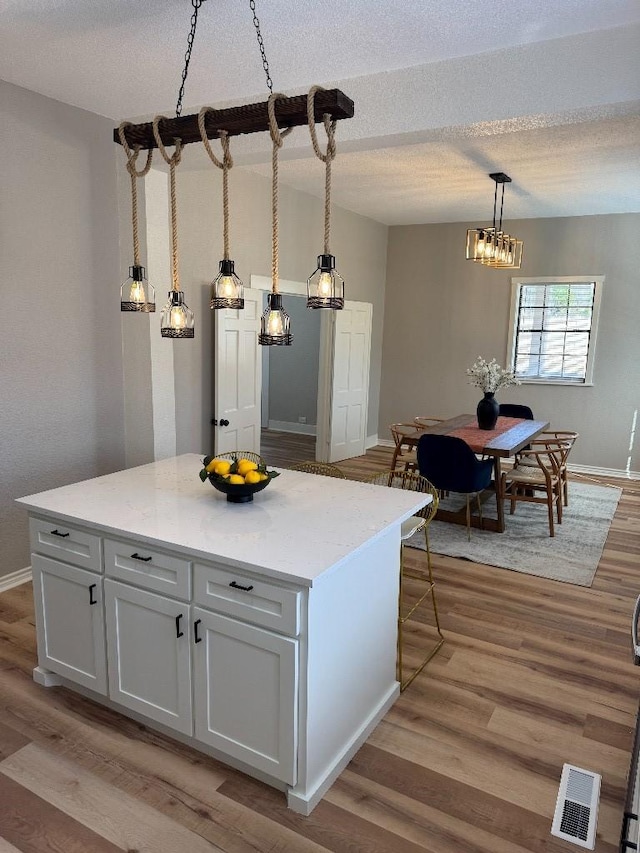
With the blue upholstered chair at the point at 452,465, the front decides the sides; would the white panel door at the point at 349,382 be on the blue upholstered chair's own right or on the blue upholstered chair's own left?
on the blue upholstered chair's own left

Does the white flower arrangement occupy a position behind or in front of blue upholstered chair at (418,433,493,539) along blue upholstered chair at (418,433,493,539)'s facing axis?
in front

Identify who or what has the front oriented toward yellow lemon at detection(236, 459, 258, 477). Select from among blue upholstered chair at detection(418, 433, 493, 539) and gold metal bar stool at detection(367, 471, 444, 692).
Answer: the gold metal bar stool

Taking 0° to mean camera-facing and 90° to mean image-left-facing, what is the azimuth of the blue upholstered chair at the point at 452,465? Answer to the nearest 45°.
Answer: approximately 225°

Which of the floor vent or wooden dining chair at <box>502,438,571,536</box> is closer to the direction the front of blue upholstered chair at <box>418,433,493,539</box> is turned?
the wooden dining chair

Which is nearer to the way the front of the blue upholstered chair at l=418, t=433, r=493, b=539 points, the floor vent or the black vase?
the black vase

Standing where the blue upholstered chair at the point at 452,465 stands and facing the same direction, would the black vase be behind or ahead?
ahead

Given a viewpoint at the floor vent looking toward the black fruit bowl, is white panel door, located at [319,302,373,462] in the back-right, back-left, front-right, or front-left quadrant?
front-right
